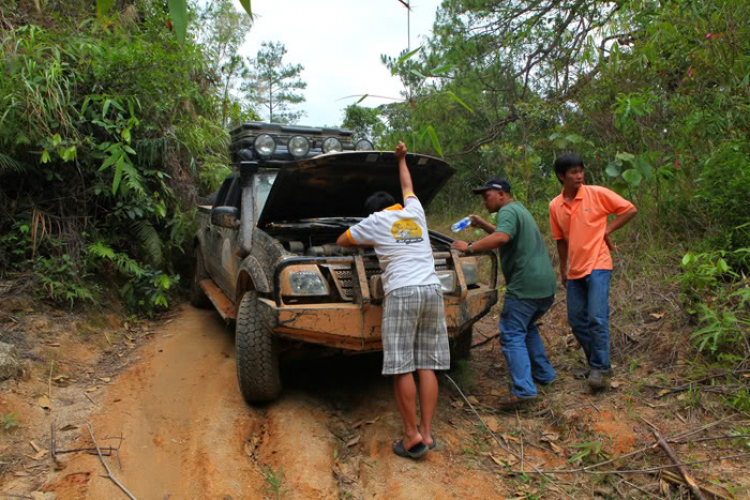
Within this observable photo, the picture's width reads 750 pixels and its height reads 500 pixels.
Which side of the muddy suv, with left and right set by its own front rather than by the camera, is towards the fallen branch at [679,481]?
front

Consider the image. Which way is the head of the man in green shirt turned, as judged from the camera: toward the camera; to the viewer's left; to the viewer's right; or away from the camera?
to the viewer's left

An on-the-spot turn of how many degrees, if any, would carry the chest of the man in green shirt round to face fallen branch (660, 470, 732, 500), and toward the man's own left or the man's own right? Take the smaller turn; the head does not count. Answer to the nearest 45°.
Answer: approximately 135° to the man's own left

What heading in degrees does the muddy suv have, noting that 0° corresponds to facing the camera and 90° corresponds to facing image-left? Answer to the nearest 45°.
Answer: approximately 315°

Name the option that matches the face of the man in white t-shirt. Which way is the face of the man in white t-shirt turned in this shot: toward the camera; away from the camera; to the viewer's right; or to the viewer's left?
away from the camera

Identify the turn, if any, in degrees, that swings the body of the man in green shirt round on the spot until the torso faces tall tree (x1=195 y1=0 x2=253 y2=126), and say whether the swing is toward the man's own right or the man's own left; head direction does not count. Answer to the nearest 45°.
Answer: approximately 45° to the man's own right

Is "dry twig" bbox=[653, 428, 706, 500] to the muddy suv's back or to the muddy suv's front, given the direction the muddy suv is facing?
to the front

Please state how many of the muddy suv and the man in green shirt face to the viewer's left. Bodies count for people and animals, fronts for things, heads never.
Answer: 1

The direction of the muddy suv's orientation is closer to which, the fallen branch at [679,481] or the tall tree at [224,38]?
the fallen branch

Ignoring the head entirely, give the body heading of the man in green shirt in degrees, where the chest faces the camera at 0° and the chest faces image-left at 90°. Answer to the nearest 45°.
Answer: approximately 90°

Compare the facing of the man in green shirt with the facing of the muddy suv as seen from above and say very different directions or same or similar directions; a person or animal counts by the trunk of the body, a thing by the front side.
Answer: very different directions

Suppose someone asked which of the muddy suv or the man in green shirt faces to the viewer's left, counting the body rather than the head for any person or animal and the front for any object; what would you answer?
the man in green shirt
